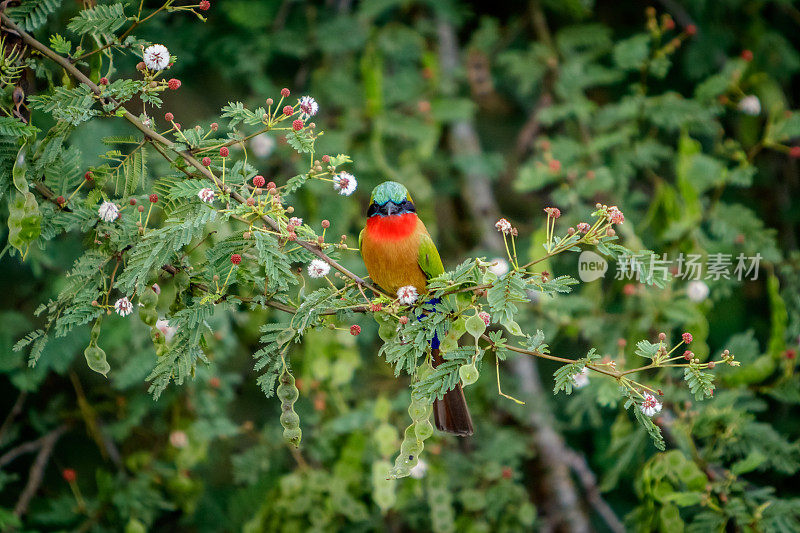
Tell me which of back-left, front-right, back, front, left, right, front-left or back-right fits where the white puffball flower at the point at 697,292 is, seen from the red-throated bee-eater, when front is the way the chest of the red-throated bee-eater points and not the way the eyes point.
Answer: back-left

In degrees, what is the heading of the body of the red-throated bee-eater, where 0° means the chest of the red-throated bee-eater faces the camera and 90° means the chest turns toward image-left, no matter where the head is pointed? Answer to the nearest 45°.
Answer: approximately 0°
